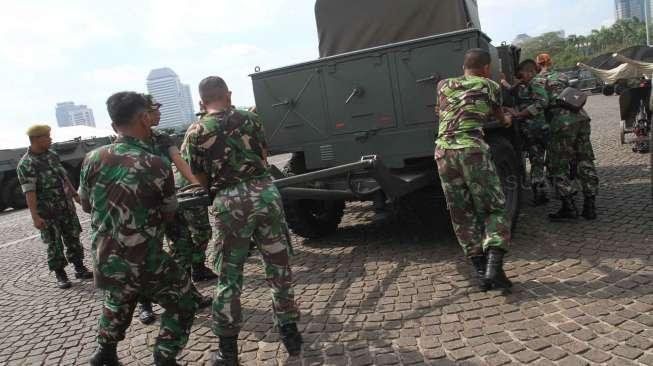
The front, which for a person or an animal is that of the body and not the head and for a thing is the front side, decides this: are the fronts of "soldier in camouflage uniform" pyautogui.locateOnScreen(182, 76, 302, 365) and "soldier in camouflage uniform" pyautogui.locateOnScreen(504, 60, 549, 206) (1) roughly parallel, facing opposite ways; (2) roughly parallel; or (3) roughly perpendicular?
roughly perpendicular

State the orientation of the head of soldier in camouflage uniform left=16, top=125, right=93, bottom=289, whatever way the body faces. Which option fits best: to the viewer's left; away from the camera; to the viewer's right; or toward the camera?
to the viewer's right

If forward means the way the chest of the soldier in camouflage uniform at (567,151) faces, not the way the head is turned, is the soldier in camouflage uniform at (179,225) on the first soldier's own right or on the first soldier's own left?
on the first soldier's own left

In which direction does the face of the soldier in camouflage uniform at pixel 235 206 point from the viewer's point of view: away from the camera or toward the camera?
away from the camera

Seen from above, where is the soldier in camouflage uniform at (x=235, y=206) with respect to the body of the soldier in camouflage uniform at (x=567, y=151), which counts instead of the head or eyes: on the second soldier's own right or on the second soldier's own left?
on the second soldier's own left

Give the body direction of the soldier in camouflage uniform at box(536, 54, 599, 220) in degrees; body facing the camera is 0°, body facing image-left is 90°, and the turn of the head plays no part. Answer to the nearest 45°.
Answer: approximately 135°

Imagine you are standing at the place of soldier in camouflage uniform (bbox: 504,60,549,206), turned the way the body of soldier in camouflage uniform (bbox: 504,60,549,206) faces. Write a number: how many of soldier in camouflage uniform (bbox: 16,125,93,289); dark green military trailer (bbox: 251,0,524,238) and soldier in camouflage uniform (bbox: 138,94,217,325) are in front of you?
3

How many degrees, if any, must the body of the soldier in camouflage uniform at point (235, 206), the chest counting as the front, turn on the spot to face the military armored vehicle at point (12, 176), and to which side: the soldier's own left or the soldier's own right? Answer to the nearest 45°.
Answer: approximately 45° to the soldier's own left

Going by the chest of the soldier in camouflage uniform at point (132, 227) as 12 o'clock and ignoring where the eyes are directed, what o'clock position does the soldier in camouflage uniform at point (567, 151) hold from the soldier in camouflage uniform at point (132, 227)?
the soldier in camouflage uniform at point (567, 151) is roughly at 1 o'clock from the soldier in camouflage uniform at point (132, 227).

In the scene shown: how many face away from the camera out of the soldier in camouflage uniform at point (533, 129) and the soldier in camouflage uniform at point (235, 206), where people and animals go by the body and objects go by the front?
1

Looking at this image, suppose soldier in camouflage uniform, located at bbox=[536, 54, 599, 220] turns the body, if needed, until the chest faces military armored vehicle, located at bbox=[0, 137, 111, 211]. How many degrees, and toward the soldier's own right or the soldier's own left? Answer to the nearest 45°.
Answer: approximately 45° to the soldier's own left

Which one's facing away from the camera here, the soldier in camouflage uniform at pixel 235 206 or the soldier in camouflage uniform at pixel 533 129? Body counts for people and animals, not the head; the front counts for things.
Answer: the soldier in camouflage uniform at pixel 235 206

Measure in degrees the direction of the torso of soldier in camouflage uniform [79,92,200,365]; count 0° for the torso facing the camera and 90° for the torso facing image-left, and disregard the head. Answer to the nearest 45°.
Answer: approximately 225°

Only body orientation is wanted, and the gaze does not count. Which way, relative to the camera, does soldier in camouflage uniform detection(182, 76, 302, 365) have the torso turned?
away from the camera

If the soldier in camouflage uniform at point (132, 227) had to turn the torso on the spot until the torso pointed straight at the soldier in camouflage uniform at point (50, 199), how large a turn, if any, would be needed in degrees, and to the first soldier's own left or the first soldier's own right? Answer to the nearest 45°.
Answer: approximately 45° to the first soldier's own left
